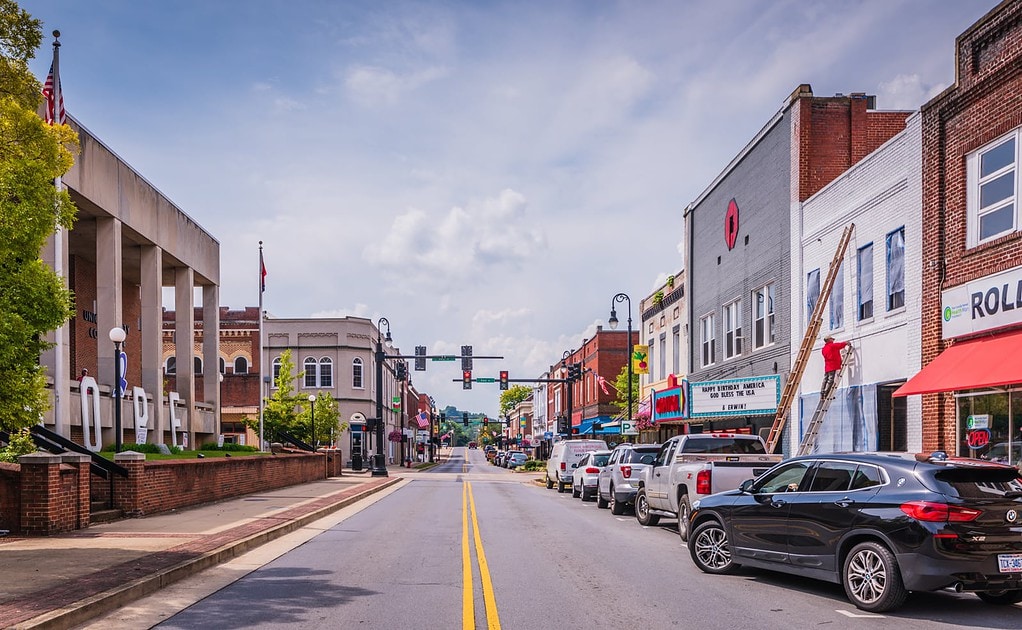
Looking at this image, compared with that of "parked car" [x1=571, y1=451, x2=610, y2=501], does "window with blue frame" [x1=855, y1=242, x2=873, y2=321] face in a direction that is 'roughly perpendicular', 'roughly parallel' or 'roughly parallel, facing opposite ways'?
roughly perpendicular

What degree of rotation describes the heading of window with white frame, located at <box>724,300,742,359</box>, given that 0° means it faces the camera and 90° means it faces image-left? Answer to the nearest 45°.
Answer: approximately 45°

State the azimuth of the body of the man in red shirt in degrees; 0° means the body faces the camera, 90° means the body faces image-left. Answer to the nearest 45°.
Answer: approximately 225°
